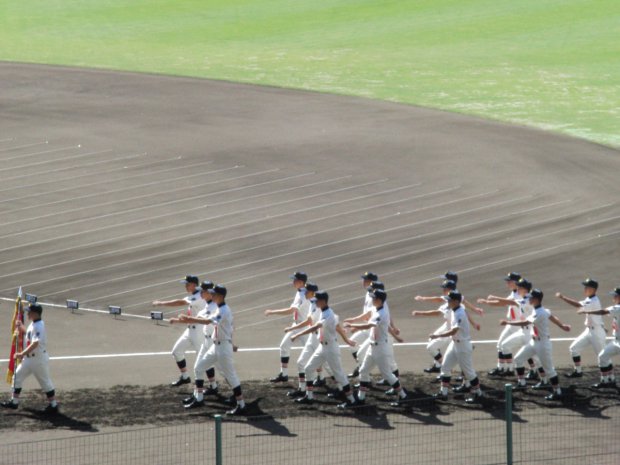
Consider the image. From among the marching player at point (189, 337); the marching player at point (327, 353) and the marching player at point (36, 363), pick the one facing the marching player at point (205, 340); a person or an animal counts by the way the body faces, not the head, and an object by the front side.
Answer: the marching player at point (327, 353)

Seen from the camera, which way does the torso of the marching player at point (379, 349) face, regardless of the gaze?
to the viewer's left

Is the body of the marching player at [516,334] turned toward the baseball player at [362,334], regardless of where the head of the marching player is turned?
yes

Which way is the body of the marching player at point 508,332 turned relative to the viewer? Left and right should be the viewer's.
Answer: facing to the left of the viewer

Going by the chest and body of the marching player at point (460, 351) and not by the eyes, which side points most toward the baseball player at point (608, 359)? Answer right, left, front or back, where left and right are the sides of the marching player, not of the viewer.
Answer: back

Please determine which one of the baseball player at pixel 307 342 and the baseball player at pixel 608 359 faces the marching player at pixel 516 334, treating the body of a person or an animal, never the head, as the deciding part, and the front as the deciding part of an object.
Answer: the baseball player at pixel 608 359

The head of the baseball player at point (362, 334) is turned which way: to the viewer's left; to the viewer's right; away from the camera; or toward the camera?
to the viewer's left

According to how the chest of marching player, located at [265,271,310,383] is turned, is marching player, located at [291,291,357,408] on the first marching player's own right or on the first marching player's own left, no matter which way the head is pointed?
on the first marching player's own left

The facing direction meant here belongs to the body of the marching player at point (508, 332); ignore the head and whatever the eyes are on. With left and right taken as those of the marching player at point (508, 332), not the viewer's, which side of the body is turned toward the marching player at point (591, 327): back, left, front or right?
back

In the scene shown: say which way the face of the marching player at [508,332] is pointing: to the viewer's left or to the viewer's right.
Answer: to the viewer's left

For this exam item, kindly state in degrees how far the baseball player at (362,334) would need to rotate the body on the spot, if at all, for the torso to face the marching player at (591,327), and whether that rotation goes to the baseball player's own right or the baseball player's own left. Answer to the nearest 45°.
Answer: approximately 180°

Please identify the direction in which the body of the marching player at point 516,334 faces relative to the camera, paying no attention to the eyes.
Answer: to the viewer's left

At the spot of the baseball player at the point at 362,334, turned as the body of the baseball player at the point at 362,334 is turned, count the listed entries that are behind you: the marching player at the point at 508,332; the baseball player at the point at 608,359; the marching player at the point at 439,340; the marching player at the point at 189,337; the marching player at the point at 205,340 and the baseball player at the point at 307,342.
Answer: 3
